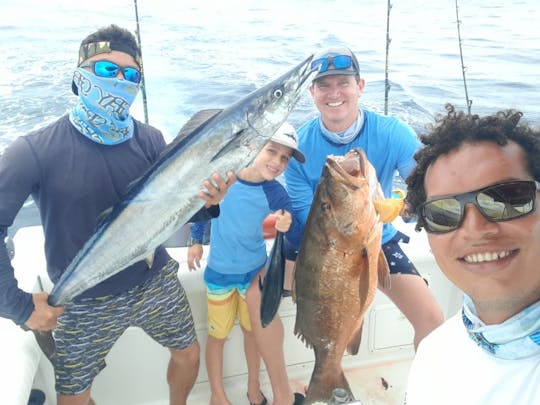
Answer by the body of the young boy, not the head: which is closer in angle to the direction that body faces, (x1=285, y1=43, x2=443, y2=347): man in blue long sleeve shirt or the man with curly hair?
the man with curly hair

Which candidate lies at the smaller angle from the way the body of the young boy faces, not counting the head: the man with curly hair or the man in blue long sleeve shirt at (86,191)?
the man with curly hair

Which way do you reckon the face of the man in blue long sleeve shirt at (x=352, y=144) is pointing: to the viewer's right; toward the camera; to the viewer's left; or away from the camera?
toward the camera

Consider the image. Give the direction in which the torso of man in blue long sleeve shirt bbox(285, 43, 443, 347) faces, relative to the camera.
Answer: toward the camera

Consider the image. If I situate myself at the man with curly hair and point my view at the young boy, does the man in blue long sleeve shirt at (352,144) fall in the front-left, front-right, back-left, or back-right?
front-right

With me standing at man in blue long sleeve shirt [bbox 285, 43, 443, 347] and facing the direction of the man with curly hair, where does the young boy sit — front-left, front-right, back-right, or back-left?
front-right

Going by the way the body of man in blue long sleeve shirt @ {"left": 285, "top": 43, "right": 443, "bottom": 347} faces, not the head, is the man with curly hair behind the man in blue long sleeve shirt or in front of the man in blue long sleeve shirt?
in front

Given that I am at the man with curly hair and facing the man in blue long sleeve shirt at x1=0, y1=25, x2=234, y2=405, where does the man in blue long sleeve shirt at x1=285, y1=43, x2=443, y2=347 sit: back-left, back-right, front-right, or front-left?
front-right

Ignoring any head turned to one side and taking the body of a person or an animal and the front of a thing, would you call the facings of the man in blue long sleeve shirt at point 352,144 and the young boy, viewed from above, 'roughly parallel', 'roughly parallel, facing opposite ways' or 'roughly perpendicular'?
roughly parallel

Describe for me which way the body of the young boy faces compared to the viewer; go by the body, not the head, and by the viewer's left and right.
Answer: facing the viewer

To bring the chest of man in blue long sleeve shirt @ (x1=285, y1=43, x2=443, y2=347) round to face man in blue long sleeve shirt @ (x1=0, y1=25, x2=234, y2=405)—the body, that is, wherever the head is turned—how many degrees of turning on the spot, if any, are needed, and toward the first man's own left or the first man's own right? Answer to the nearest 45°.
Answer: approximately 45° to the first man's own right

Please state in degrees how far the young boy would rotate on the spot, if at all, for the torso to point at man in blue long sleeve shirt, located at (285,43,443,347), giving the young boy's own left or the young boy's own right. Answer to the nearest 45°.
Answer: approximately 135° to the young boy's own left

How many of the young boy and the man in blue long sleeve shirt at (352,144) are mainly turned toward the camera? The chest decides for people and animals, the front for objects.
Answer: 2
